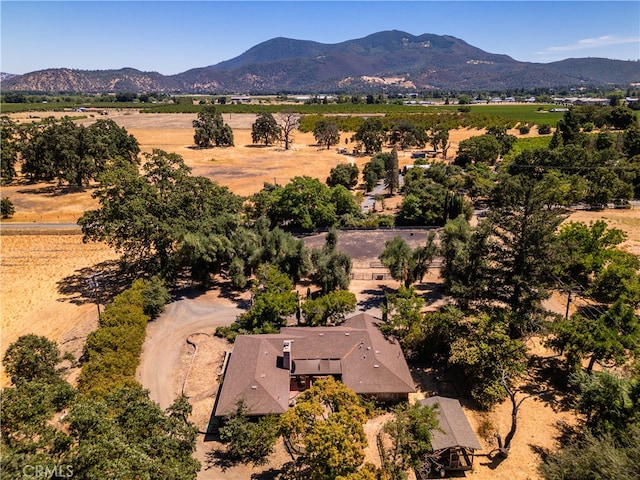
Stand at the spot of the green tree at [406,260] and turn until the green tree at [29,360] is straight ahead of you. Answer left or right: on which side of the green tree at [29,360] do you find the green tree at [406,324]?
left

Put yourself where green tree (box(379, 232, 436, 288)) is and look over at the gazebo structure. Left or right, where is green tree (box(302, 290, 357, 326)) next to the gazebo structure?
right

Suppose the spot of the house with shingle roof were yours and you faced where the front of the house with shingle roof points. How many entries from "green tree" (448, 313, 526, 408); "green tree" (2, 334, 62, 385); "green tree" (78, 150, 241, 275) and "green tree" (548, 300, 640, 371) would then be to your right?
2

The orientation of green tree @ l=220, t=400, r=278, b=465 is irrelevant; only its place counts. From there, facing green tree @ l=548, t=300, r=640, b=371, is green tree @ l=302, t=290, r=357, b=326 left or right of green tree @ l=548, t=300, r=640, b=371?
left

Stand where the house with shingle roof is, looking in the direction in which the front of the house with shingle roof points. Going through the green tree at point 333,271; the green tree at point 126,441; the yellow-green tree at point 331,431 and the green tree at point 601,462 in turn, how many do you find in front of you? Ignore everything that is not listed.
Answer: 1
